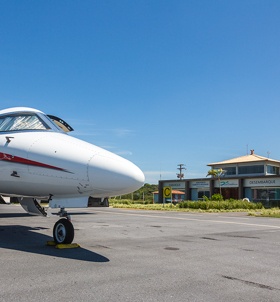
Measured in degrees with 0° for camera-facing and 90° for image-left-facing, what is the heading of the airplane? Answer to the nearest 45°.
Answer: approximately 315°
